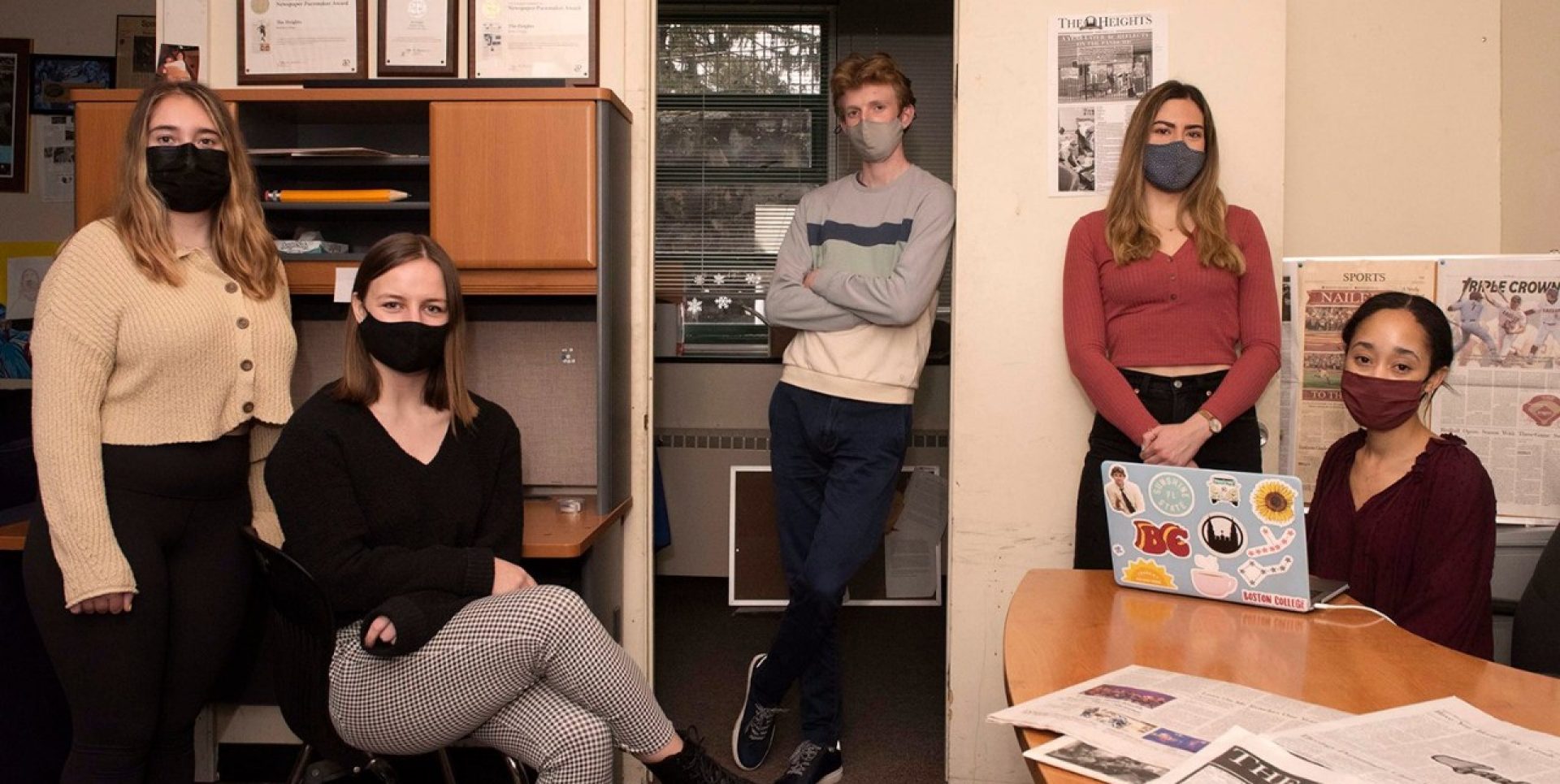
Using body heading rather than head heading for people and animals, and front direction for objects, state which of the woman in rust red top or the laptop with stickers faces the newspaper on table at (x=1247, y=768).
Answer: the woman in rust red top

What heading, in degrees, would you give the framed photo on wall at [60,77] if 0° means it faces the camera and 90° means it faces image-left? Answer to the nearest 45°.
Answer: approximately 0°

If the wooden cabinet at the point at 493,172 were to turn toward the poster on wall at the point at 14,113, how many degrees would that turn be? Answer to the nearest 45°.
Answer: approximately 135° to its right

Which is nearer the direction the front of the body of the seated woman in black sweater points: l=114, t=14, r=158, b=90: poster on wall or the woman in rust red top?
the woman in rust red top

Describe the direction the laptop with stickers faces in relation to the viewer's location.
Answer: facing away from the viewer and to the right of the viewer

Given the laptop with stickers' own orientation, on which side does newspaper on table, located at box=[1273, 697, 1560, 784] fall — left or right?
on its right

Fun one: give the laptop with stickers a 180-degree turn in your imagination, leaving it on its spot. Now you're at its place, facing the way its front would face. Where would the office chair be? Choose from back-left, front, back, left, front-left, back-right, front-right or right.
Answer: front-right

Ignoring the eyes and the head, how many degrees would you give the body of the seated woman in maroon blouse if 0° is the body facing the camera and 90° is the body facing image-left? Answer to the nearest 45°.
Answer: approximately 45°
